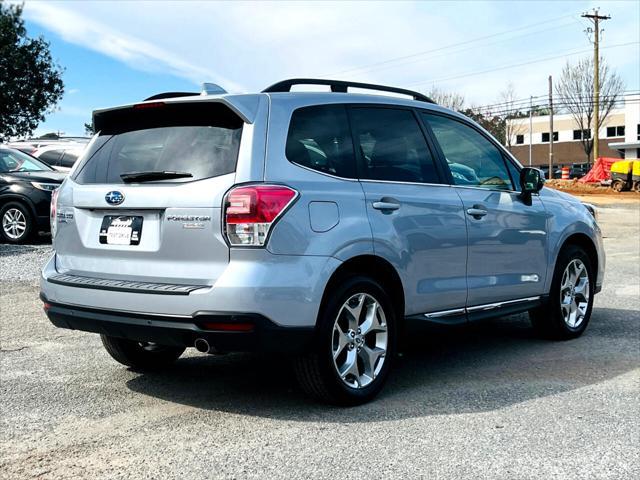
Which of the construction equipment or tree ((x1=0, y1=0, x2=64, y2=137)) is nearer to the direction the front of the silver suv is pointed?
the construction equipment

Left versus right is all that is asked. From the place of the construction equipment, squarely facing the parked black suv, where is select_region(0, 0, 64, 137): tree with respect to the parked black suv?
right

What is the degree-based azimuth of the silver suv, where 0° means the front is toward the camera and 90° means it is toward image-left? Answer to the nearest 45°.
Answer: approximately 225°

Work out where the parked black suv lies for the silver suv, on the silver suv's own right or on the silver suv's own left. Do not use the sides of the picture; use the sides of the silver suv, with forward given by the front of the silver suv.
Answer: on the silver suv's own left

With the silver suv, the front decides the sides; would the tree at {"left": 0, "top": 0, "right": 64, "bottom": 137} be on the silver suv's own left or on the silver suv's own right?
on the silver suv's own left

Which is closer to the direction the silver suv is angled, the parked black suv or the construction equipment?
the construction equipment

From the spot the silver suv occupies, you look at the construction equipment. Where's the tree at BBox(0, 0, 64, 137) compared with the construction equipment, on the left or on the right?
left

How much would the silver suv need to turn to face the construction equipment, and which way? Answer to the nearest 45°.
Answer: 0° — it already faces it
